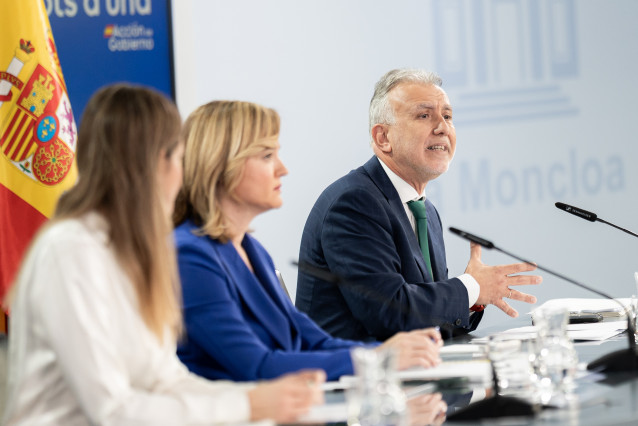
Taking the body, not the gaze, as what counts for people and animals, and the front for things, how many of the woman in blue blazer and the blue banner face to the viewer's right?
1

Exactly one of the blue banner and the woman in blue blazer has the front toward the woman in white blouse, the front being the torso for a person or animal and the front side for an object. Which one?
the blue banner

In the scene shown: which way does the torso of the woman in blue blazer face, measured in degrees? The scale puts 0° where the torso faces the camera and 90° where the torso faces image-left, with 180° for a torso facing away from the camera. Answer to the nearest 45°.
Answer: approximately 270°

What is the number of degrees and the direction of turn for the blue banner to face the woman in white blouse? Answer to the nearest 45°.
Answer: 0° — it already faces them

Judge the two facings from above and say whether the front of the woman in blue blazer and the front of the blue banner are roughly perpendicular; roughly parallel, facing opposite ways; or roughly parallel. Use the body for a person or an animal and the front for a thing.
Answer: roughly perpendicular

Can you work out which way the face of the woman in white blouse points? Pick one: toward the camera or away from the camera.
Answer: away from the camera

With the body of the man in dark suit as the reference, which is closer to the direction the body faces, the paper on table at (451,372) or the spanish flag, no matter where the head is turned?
the paper on table
